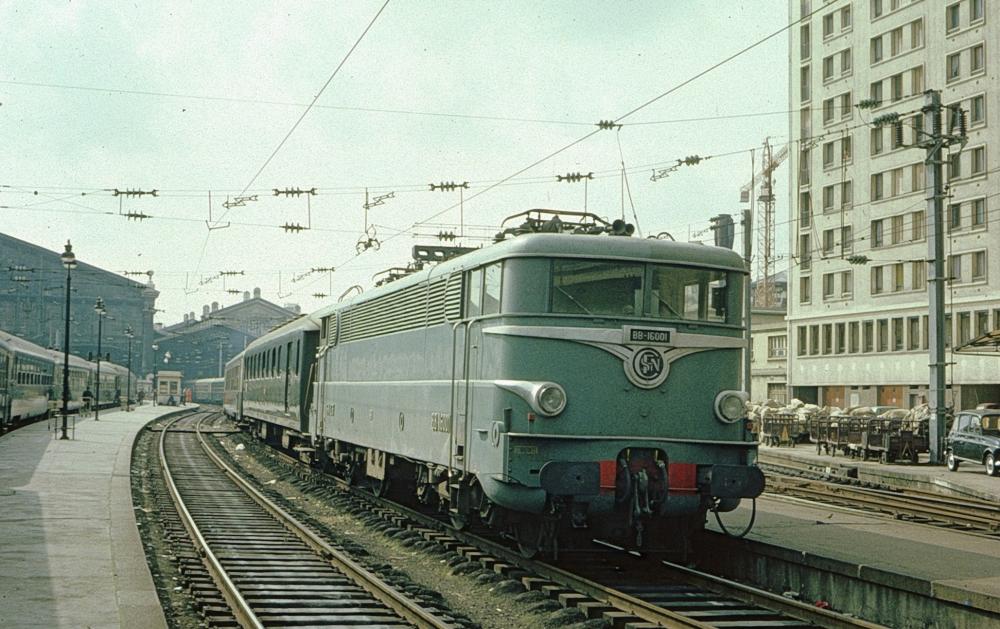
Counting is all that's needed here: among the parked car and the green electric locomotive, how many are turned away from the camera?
0

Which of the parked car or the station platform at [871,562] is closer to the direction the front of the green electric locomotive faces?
the station platform

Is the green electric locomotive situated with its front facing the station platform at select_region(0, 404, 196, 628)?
no

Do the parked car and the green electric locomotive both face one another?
no

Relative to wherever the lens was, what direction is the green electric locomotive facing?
facing the viewer and to the right of the viewer

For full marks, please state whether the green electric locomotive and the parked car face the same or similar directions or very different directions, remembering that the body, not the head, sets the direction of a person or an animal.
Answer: same or similar directions

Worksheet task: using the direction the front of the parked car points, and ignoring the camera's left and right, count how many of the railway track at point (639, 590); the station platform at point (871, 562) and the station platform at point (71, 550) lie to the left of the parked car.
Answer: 0

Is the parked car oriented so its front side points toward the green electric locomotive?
no

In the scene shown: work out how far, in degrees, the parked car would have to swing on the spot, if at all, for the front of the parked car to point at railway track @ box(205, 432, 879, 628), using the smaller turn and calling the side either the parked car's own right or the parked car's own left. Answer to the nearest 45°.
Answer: approximately 45° to the parked car's own right

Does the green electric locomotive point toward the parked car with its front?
no

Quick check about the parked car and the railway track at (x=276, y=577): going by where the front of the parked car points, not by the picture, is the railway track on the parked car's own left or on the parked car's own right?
on the parked car's own right

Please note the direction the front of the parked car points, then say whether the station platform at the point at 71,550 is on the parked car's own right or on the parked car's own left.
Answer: on the parked car's own right

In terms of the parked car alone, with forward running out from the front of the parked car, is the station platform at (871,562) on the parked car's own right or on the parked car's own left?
on the parked car's own right
